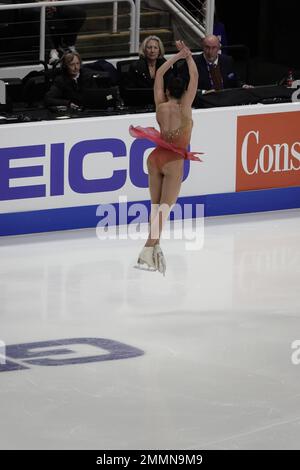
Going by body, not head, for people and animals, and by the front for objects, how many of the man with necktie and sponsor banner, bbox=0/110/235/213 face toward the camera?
2

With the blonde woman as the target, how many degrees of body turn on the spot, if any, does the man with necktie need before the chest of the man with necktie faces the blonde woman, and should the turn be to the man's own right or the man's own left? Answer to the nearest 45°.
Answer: approximately 45° to the man's own right

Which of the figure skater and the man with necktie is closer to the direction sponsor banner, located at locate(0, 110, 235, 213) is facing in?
the figure skater

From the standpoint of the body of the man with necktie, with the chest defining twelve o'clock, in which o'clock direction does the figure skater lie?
The figure skater is roughly at 12 o'clock from the man with necktie.

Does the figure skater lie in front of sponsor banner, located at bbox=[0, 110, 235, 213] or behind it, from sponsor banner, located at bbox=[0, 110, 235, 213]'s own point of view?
in front

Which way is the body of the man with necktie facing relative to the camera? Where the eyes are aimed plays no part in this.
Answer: toward the camera
